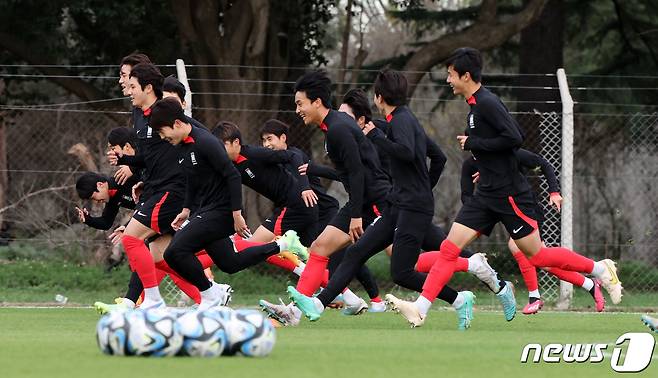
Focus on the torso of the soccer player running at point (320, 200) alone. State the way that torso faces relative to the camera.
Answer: to the viewer's left

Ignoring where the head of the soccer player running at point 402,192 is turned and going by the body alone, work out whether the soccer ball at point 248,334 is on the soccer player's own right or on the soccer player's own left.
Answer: on the soccer player's own left

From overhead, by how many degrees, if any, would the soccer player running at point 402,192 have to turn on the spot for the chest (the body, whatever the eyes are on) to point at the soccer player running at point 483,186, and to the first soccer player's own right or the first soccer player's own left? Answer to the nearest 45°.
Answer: approximately 180°

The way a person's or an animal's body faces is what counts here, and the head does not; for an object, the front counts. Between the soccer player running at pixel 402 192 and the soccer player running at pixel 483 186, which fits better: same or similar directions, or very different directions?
same or similar directions

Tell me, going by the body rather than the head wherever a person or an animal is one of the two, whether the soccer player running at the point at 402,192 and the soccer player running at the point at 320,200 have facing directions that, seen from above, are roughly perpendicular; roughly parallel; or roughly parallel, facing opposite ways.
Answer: roughly parallel

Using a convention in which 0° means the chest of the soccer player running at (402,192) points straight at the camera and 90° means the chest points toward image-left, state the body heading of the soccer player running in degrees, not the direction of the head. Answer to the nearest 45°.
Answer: approximately 90°

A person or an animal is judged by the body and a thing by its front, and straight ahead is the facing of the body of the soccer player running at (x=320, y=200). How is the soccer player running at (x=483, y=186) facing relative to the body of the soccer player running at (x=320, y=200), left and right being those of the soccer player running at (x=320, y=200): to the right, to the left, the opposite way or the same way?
the same way

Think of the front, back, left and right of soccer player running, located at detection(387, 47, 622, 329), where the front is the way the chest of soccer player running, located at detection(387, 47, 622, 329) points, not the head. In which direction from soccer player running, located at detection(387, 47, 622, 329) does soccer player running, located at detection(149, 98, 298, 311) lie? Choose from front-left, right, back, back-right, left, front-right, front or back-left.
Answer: front

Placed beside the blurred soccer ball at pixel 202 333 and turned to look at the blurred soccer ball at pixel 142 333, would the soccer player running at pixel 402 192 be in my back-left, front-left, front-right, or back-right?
back-right

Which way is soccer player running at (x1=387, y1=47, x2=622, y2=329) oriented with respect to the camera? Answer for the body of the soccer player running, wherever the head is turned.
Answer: to the viewer's left

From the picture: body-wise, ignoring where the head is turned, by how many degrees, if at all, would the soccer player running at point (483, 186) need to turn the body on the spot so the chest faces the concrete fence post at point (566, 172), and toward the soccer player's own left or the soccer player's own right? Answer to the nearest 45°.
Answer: approximately 90° to the soccer player's own right
